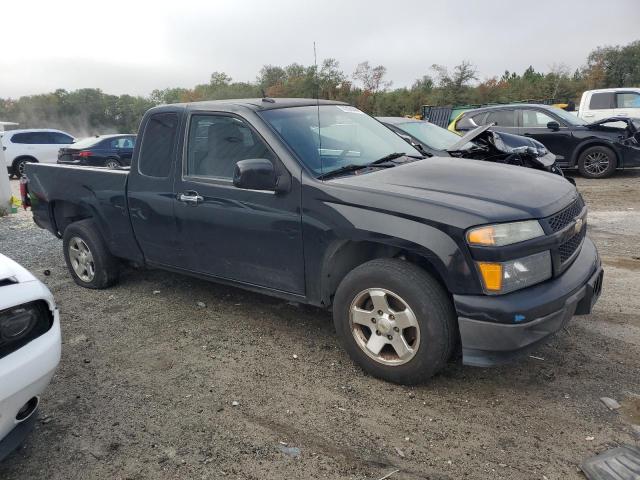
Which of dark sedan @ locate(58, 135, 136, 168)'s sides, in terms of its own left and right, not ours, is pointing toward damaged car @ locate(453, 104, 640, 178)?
right

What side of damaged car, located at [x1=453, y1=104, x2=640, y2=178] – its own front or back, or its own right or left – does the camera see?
right

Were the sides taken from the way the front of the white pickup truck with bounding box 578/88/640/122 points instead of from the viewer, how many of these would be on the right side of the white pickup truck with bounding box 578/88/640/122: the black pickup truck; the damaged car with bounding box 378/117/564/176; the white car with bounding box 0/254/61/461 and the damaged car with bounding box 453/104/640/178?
4

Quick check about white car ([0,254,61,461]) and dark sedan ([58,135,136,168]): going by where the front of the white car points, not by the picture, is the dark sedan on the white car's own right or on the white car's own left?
on the white car's own left

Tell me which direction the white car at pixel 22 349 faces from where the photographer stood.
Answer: facing the viewer and to the right of the viewer

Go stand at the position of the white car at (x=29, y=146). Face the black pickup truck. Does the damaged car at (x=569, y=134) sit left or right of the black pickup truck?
left

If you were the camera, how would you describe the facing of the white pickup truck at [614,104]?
facing to the right of the viewer

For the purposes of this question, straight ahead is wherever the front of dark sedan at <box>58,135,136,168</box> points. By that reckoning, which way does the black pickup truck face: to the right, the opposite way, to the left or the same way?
to the right

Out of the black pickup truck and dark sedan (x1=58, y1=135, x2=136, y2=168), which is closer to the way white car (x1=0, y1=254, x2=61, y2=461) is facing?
the black pickup truck

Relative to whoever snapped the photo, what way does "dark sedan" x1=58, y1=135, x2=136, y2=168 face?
facing away from the viewer and to the right of the viewer
